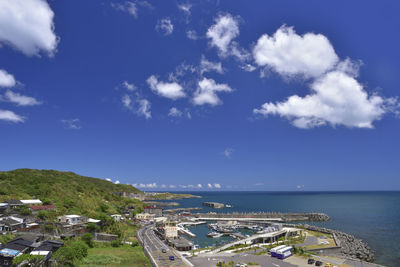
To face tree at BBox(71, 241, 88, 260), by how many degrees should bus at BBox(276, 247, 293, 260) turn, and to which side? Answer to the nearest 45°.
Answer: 0° — it already faces it

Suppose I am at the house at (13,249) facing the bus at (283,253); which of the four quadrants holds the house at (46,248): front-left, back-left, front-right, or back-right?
front-left

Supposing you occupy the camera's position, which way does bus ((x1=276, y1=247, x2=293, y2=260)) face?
facing the viewer and to the left of the viewer

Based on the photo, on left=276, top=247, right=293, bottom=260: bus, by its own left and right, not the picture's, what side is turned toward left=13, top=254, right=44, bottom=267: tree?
front

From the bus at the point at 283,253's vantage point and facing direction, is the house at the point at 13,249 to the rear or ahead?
ahead

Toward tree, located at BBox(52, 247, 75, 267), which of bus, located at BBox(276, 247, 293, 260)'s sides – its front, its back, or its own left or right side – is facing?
front

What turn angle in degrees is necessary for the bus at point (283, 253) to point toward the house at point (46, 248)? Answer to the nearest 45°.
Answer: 0° — it already faces it

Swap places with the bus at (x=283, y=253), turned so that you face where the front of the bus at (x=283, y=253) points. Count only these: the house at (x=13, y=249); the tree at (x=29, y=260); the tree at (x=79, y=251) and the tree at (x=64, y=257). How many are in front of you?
4
